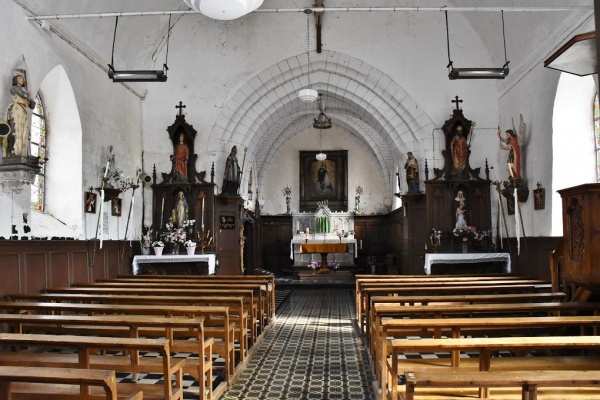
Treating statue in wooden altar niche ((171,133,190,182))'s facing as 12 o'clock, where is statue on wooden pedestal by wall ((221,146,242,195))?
statue on wooden pedestal by wall ((221,146,242,195)) is roughly at 9 o'clock from statue in wooden altar niche ((171,133,190,182)).

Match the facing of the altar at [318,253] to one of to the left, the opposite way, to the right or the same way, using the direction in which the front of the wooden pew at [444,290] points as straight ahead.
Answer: the opposite way

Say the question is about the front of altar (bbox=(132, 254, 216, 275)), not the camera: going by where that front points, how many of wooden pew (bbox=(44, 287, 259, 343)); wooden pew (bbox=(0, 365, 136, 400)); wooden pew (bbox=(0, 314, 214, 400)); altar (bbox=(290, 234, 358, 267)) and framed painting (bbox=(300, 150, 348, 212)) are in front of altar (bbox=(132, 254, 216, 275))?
3

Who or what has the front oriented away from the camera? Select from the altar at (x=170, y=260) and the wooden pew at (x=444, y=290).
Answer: the wooden pew

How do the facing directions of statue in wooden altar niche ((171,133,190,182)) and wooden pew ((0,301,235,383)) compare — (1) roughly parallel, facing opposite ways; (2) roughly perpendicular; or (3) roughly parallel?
roughly parallel, facing opposite ways

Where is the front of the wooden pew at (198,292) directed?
away from the camera

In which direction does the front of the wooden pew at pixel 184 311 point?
away from the camera

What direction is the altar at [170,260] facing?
toward the camera

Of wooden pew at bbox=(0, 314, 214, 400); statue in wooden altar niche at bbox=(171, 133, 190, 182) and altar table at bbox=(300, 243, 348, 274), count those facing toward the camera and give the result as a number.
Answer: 2

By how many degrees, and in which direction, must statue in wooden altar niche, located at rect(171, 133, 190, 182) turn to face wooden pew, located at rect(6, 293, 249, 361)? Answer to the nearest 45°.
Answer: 0° — it already faces it

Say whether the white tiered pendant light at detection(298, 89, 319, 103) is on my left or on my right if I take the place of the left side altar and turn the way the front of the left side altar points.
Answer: on my left

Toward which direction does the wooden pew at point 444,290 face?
away from the camera

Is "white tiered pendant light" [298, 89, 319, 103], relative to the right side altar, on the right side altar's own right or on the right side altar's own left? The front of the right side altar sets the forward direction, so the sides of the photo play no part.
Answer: on the right side altar's own right

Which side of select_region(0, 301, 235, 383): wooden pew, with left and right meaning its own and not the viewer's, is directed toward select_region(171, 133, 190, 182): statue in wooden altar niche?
front

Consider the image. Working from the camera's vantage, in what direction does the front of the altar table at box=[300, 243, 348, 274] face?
facing the viewer

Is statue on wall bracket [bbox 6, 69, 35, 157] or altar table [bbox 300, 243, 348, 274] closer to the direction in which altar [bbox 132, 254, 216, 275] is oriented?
the statue on wall bracket

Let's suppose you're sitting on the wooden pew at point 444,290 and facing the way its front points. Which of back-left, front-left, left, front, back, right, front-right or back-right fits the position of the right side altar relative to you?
front

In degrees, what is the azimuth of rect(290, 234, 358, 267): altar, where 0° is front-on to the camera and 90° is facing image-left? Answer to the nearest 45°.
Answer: approximately 0°
